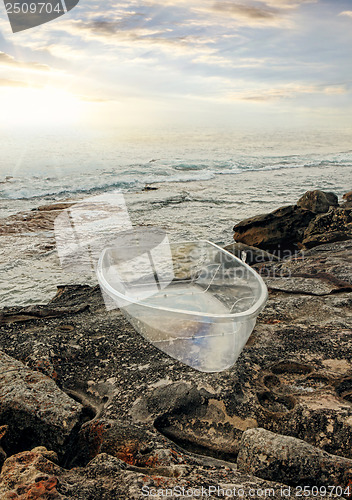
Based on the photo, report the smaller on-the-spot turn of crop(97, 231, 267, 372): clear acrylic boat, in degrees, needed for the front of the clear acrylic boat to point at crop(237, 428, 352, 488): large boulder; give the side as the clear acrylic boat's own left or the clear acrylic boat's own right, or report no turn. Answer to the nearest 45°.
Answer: approximately 45° to the clear acrylic boat's own right

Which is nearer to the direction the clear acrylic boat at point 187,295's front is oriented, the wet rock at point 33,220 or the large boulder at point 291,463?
the large boulder

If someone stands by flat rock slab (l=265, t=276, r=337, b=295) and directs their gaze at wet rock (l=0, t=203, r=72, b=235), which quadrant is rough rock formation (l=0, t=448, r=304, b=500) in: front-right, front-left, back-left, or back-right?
back-left

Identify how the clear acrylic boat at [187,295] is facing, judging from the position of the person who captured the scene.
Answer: facing the viewer and to the right of the viewer

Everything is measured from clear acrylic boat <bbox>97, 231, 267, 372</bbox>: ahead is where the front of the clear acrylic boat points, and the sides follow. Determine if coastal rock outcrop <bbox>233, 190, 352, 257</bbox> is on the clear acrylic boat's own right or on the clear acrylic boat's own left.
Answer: on the clear acrylic boat's own left

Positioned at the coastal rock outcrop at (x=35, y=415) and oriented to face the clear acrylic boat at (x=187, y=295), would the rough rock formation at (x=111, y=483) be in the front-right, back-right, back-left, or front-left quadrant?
back-right
